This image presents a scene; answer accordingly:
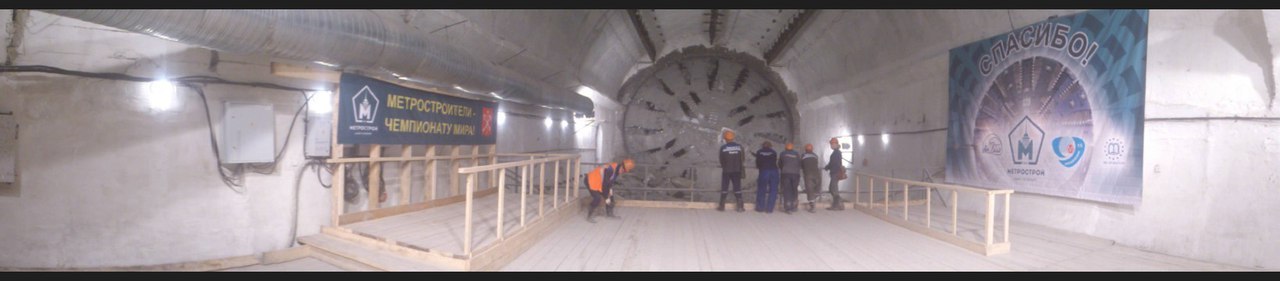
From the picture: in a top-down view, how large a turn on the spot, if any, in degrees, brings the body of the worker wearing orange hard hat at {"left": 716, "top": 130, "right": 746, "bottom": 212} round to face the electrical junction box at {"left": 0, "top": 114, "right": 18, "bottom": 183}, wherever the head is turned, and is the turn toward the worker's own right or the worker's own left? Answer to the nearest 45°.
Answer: approximately 135° to the worker's own left

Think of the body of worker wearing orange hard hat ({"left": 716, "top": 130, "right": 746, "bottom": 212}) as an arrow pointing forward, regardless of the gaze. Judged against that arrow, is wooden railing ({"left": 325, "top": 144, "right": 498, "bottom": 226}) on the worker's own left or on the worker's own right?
on the worker's own left

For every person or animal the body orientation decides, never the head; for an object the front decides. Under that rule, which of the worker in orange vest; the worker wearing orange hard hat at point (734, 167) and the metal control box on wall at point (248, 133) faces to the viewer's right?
the worker in orange vest

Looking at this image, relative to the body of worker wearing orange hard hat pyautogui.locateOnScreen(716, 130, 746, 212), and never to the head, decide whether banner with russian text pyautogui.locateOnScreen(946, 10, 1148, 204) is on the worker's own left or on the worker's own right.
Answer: on the worker's own right

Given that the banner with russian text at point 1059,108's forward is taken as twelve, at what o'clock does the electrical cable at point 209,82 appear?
The electrical cable is roughly at 12 o'clock from the banner with russian text.

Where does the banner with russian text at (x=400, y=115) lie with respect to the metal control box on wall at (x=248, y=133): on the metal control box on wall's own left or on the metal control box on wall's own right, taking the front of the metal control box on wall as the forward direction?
on the metal control box on wall's own left

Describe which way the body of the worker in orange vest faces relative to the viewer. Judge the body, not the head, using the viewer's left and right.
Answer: facing to the right of the viewer

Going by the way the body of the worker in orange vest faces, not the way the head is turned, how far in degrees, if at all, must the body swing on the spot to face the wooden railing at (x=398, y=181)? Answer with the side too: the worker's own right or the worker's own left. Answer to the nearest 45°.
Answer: approximately 180°

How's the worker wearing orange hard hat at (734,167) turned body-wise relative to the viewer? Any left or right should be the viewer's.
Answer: facing away from the viewer

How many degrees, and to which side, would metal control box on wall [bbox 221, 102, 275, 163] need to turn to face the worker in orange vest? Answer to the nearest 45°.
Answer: approximately 90° to its left

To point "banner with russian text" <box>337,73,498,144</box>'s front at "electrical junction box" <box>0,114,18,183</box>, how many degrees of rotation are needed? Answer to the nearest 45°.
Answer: approximately 135° to its right
